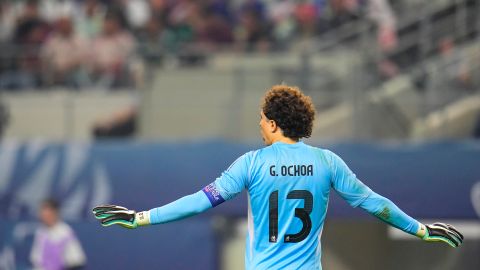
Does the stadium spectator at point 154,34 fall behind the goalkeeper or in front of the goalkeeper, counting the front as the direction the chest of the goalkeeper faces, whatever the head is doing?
in front

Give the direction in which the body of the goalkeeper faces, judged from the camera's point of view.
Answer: away from the camera

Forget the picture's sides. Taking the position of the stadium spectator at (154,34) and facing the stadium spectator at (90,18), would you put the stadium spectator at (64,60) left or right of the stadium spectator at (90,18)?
left

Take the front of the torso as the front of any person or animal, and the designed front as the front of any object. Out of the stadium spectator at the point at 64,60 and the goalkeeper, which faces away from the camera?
the goalkeeper

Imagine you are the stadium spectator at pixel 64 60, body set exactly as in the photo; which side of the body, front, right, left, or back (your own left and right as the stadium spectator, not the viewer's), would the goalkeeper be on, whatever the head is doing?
front

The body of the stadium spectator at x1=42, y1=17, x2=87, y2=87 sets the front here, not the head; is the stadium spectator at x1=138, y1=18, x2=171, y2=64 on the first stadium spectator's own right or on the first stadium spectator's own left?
on the first stadium spectator's own left

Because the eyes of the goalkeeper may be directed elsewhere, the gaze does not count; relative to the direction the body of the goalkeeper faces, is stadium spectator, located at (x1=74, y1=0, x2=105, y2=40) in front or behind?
in front

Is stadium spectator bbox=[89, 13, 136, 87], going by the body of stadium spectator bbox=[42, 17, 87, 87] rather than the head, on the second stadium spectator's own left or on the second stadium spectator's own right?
on the second stadium spectator's own left

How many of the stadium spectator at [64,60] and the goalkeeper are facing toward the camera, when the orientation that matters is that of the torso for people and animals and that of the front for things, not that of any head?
1

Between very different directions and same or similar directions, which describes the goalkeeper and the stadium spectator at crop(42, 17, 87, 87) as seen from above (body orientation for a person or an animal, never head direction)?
very different directions

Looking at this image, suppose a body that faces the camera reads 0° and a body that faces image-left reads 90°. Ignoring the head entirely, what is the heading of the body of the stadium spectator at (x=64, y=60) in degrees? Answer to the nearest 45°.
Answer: approximately 0°
